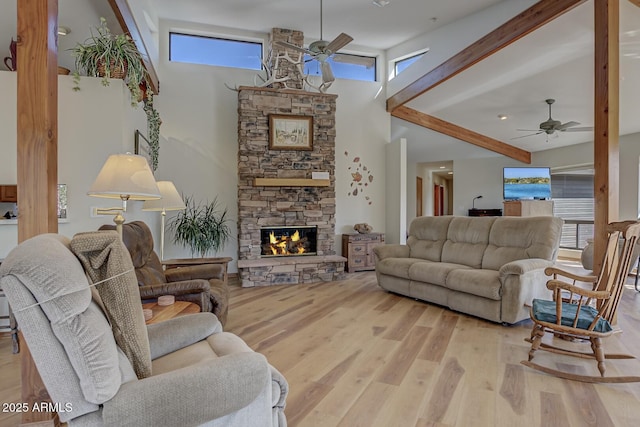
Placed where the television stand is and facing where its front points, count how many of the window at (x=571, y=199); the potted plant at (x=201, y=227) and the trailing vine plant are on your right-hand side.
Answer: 2

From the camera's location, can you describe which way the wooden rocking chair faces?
facing to the left of the viewer

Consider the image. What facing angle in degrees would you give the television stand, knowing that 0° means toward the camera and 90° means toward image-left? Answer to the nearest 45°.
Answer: approximately 315°

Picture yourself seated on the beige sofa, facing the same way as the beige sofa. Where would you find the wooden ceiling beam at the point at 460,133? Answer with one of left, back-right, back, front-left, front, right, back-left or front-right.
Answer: back-right

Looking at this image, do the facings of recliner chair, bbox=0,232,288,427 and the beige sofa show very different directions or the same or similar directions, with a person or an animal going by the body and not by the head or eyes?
very different directions
